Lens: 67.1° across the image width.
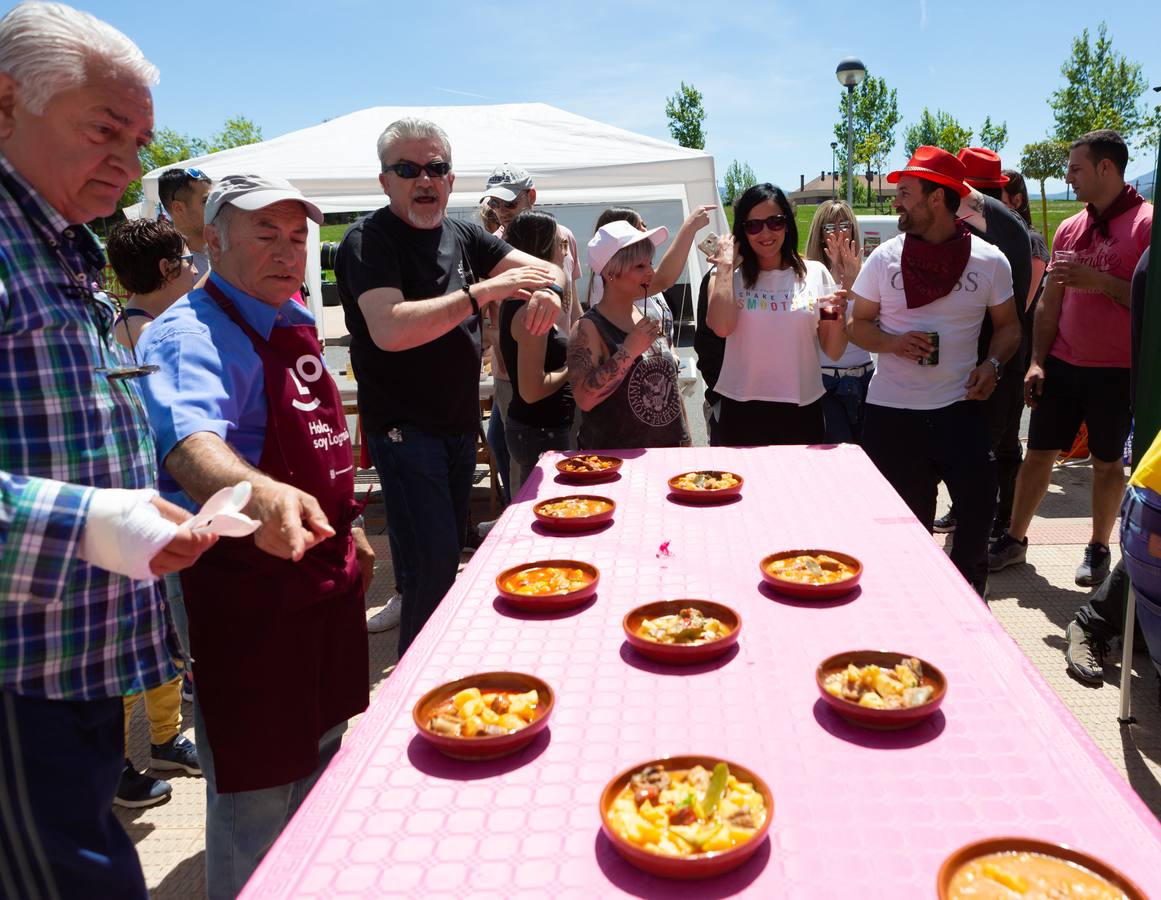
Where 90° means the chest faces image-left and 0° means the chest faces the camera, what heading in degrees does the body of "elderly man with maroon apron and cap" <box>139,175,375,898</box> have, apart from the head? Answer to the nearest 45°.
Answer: approximately 315°

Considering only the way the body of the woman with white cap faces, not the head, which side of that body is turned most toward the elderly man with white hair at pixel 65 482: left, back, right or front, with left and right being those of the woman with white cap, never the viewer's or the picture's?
right

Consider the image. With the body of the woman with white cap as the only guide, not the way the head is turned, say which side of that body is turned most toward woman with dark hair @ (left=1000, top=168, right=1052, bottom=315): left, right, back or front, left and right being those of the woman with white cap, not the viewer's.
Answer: left

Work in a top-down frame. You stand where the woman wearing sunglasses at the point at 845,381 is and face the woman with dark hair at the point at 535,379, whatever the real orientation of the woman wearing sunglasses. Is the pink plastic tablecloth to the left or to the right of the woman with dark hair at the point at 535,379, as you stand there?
left

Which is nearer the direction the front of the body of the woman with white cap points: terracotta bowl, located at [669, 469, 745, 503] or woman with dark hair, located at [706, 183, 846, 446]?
the terracotta bowl

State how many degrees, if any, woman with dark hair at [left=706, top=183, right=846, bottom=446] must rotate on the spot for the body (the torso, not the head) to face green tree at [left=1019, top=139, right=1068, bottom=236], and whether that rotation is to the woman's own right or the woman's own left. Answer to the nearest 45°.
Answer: approximately 180°

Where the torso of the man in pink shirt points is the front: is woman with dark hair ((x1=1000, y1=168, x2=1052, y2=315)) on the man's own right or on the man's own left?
on the man's own right

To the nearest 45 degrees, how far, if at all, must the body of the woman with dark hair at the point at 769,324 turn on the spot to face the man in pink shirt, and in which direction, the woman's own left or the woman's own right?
approximately 135° to the woman's own left
